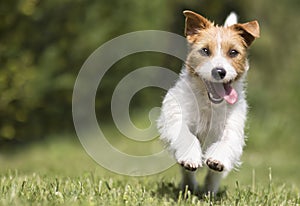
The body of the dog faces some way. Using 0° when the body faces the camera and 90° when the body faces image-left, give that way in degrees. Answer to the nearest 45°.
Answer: approximately 0°
